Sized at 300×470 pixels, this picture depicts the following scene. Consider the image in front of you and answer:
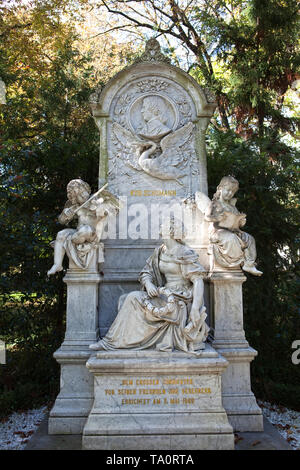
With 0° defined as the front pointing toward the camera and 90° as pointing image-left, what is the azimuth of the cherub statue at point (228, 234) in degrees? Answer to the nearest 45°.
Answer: approximately 315°

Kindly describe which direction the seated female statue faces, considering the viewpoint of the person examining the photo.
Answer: facing the viewer and to the left of the viewer

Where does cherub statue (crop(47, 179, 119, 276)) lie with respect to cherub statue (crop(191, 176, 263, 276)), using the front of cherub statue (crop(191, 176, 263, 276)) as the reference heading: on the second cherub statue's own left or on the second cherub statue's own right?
on the second cherub statue's own right

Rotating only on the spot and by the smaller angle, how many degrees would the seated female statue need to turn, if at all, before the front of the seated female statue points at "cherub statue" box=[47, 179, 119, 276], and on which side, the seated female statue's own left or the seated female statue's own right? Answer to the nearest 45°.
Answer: approximately 90° to the seated female statue's own right

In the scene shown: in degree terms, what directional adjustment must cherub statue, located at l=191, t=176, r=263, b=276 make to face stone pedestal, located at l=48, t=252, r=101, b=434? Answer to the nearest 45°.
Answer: approximately 135° to its right

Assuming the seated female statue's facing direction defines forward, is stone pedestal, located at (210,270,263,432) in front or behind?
behind

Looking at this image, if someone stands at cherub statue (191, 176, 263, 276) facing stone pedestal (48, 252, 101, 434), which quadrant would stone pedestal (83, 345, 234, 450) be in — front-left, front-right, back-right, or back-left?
front-left

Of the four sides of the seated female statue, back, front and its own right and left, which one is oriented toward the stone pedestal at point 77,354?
right
